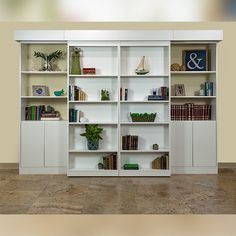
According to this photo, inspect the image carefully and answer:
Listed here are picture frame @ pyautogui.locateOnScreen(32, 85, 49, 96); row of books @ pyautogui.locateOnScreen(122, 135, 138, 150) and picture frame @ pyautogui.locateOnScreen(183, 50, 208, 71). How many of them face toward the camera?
3

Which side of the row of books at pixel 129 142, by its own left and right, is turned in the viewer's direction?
front

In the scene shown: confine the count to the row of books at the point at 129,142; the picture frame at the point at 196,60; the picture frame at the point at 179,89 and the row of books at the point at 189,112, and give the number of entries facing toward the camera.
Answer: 4

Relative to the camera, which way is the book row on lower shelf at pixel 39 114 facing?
toward the camera

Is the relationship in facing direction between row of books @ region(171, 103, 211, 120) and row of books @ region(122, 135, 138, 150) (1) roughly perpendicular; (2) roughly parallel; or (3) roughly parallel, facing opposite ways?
roughly parallel

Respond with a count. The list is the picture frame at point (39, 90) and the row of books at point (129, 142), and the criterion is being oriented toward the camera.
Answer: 2

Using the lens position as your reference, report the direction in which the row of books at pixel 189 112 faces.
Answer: facing the viewer
